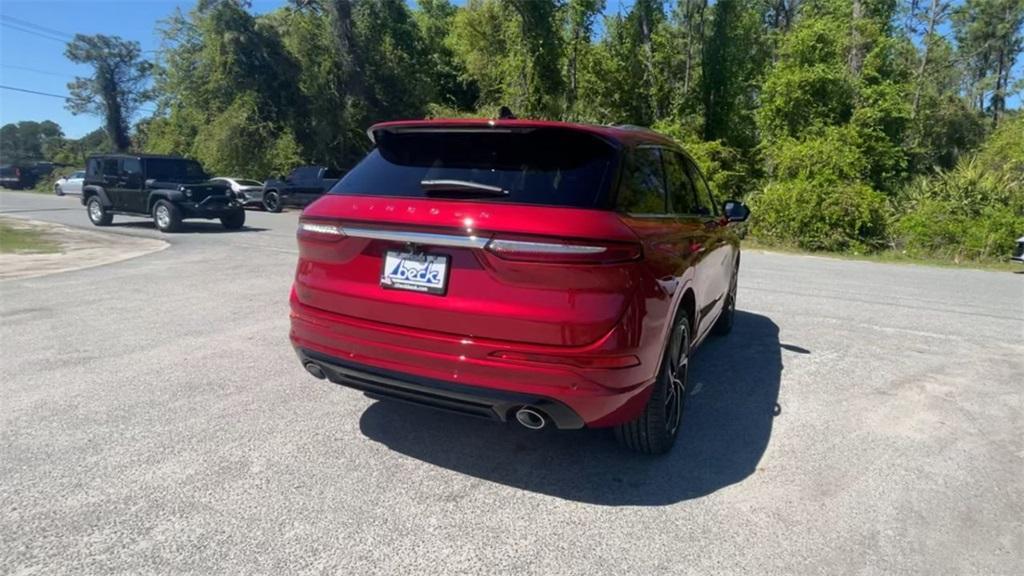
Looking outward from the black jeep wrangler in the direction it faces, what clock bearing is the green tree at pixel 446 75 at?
The green tree is roughly at 9 o'clock from the black jeep wrangler.

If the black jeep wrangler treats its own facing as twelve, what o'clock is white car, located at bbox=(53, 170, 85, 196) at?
The white car is roughly at 7 o'clock from the black jeep wrangler.

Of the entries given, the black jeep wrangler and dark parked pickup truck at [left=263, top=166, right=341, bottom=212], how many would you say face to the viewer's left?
1

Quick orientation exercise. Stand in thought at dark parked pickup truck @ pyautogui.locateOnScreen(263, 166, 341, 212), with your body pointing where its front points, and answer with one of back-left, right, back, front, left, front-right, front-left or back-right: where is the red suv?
left

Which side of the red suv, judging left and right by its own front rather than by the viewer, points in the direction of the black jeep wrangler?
left

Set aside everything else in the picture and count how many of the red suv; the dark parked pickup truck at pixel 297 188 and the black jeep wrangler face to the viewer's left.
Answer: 1

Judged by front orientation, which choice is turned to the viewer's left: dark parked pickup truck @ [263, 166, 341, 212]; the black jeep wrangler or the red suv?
the dark parked pickup truck

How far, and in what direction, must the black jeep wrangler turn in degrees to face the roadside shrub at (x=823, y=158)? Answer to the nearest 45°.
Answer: approximately 45° to its left

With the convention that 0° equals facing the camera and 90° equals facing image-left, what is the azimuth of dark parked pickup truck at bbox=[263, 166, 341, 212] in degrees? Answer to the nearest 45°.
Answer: approximately 90°

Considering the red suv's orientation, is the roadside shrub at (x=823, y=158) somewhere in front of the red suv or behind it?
in front

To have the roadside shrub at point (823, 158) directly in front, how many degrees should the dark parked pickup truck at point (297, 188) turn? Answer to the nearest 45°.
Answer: approximately 135° to its left

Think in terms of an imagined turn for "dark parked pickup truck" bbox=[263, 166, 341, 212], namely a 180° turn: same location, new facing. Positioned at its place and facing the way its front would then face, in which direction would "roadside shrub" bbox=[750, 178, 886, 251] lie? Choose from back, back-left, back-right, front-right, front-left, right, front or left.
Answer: front-right

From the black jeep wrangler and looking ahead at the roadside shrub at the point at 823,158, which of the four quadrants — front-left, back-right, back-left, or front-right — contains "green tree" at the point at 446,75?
front-left

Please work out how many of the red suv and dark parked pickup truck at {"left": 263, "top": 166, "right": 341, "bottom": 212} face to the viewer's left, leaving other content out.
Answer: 1

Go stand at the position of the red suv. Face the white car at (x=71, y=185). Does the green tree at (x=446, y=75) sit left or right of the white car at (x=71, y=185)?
right

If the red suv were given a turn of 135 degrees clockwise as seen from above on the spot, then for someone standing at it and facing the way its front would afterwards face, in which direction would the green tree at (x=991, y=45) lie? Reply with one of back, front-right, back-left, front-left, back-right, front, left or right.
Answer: back-left

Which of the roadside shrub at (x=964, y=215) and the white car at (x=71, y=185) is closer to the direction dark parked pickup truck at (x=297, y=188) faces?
the white car

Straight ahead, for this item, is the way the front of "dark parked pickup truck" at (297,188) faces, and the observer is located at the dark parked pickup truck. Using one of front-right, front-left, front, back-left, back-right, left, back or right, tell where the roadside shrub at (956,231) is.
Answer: back-left

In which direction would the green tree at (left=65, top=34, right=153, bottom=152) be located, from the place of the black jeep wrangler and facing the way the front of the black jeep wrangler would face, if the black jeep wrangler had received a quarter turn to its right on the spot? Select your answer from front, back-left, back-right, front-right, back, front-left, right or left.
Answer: back-right

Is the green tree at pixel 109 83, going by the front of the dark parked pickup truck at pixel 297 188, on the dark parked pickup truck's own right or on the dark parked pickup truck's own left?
on the dark parked pickup truck's own right

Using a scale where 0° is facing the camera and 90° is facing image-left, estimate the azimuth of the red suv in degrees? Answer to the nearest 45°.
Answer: approximately 225°
